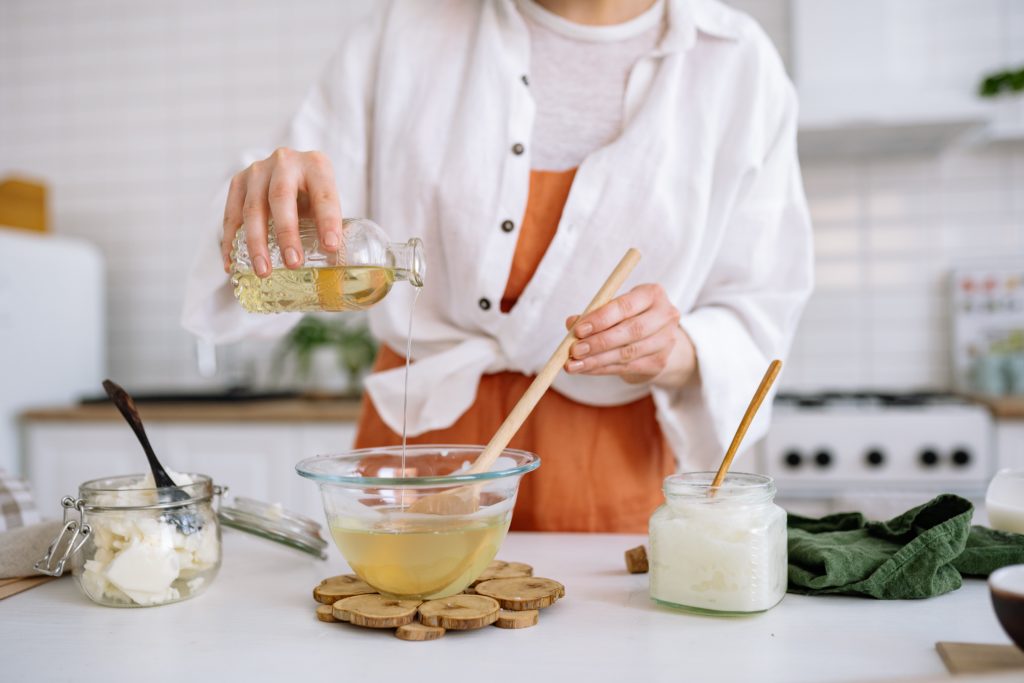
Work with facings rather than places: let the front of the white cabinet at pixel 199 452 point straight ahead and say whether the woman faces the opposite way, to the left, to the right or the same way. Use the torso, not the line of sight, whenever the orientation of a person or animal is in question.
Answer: the same way

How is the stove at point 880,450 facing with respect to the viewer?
toward the camera

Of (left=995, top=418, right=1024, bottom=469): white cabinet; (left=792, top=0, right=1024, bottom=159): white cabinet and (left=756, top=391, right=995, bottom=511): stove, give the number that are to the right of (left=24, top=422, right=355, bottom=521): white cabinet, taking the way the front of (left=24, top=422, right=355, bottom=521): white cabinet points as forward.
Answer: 0

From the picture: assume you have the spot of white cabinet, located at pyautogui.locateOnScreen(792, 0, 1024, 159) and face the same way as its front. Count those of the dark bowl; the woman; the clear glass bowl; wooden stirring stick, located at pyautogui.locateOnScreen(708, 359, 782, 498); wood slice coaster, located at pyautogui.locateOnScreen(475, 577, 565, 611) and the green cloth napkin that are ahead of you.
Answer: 6

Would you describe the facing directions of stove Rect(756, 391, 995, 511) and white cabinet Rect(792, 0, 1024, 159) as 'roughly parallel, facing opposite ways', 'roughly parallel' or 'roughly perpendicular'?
roughly parallel

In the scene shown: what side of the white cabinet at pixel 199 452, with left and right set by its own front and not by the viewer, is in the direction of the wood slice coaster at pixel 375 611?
front

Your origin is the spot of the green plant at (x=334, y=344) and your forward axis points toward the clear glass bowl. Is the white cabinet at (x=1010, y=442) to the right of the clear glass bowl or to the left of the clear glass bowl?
left

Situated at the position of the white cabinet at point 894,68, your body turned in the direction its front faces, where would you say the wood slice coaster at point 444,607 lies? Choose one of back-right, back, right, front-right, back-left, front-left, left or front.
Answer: front

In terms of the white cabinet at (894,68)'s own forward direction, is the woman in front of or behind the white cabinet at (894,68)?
in front

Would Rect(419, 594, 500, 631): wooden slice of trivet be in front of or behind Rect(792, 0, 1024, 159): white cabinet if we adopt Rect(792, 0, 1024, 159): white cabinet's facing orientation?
in front

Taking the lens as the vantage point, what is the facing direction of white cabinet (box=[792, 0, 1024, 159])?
facing the viewer

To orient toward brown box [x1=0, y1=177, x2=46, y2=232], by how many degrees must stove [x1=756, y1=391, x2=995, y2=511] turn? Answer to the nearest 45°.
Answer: approximately 90° to its right

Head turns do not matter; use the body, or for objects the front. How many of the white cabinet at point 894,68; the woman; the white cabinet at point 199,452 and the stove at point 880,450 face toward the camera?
4

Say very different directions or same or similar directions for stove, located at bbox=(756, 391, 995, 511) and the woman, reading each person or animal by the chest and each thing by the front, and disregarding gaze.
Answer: same or similar directions

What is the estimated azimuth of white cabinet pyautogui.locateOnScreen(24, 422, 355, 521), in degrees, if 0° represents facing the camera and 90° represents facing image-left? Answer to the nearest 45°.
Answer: approximately 0°

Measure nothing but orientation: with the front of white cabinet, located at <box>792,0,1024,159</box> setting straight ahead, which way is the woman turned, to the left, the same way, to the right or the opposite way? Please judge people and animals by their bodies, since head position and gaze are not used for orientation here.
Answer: the same way
